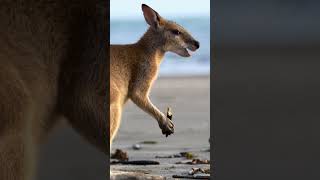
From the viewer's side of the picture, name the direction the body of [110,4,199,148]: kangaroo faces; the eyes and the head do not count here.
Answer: to the viewer's right
